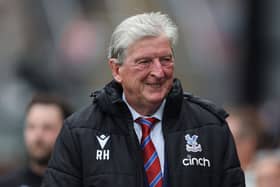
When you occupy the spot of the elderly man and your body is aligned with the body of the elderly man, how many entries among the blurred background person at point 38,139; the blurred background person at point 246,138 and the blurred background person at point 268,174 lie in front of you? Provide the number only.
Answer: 0

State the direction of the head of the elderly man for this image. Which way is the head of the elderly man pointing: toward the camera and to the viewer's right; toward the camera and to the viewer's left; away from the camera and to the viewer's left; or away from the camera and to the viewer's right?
toward the camera and to the viewer's right

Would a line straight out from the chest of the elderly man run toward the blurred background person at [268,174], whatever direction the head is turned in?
no

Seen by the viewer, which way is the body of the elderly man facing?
toward the camera

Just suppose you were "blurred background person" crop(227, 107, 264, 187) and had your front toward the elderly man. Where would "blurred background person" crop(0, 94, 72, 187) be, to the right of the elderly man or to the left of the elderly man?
right

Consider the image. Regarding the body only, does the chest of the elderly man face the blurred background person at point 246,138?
no

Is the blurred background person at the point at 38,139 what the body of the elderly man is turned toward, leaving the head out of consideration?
no
